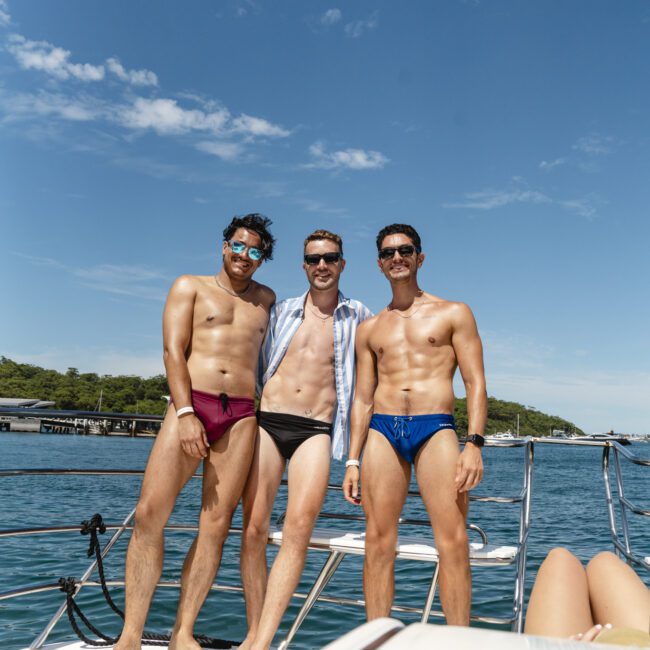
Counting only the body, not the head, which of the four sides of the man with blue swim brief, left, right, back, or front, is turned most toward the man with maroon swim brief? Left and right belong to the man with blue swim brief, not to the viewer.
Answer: right

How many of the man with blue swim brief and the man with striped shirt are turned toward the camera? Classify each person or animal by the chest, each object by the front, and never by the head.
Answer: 2

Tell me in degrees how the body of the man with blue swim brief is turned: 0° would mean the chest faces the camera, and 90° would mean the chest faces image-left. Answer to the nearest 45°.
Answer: approximately 0°
